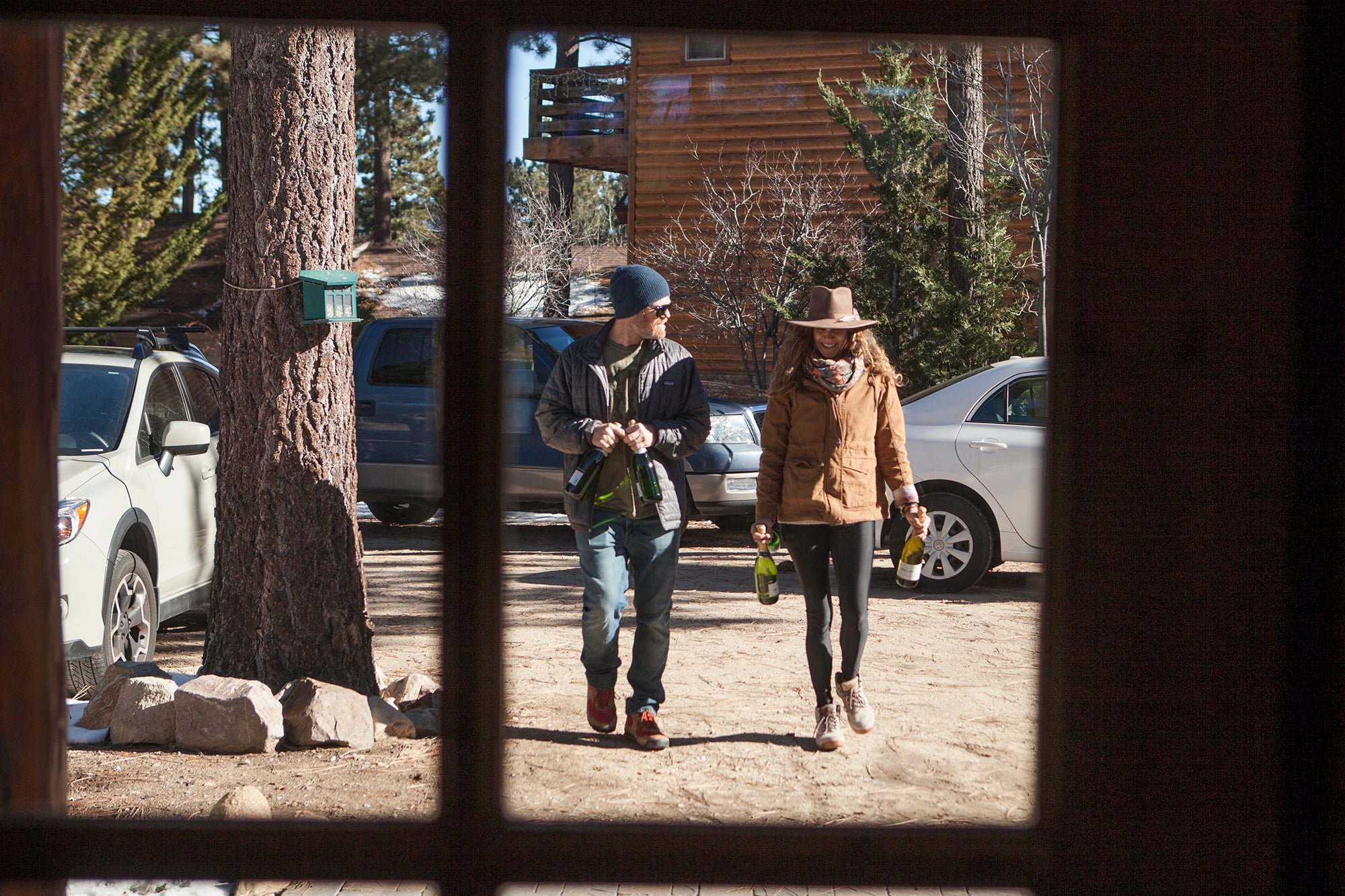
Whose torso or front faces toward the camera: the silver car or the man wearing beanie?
the man wearing beanie

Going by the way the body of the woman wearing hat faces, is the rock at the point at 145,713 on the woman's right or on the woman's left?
on the woman's right

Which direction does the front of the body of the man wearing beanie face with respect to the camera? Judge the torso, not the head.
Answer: toward the camera

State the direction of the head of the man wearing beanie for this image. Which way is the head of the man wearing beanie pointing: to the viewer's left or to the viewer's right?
to the viewer's right

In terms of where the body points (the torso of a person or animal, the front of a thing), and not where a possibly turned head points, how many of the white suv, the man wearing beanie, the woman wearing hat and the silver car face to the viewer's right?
1

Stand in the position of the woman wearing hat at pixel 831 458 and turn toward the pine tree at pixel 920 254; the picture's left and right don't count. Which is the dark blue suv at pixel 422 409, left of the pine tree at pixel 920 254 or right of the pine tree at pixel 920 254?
left

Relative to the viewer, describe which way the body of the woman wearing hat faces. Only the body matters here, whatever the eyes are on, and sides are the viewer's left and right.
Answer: facing the viewer

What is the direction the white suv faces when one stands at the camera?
facing the viewer and to the left of the viewer

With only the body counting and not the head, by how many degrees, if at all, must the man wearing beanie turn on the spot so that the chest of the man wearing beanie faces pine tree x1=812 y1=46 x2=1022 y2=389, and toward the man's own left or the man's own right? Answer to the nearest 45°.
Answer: approximately 180°

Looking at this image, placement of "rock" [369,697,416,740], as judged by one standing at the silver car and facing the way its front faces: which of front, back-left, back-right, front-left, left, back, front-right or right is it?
back-right

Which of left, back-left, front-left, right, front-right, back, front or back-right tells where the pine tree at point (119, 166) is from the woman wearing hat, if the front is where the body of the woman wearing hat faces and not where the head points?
back-right

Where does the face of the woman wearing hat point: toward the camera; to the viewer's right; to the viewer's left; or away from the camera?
toward the camera

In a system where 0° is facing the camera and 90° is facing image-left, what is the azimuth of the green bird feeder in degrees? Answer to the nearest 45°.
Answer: approximately 315°

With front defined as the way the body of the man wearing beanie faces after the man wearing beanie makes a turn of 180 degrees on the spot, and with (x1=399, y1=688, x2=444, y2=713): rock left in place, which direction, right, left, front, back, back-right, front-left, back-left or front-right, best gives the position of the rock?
front-left
